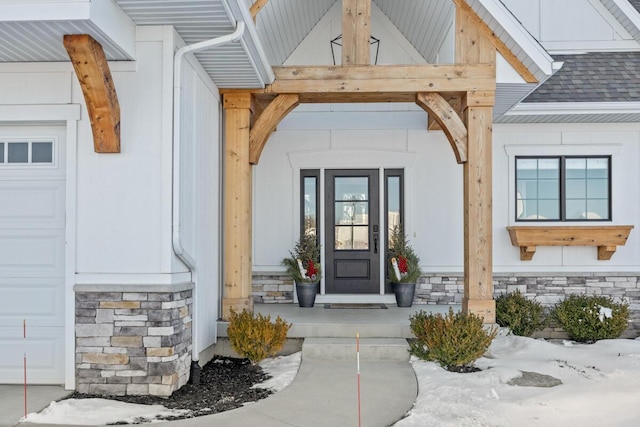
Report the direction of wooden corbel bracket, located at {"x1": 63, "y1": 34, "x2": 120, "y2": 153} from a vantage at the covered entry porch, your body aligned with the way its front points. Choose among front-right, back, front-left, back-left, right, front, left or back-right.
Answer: front-right

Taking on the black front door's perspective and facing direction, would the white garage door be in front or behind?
in front

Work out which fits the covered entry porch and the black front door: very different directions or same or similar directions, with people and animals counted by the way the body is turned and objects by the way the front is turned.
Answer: same or similar directions

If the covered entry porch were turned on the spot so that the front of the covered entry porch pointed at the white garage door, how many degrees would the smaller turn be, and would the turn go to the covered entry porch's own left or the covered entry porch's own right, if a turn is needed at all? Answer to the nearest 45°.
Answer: approximately 45° to the covered entry porch's own right

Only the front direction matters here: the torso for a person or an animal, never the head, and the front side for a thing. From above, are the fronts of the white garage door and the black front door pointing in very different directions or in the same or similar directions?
same or similar directions

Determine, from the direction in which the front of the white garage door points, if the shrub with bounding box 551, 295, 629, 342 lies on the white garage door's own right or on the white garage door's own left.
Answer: on the white garage door's own left

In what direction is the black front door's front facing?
toward the camera

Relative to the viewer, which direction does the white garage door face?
toward the camera
